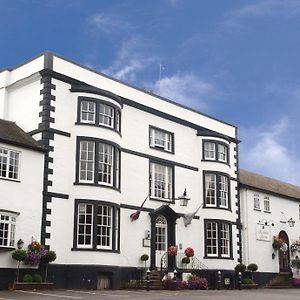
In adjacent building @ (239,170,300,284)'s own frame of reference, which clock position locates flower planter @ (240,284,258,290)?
The flower planter is roughly at 2 o'clock from the adjacent building.

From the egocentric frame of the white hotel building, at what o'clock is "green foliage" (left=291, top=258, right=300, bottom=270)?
The green foliage is roughly at 9 o'clock from the white hotel building.

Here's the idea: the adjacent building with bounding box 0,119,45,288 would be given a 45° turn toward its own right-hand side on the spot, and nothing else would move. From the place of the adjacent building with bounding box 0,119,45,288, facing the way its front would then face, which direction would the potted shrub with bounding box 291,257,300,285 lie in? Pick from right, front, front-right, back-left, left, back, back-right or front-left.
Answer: back-left

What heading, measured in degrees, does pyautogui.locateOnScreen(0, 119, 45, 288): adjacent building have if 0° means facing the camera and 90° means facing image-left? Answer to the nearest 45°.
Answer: approximately 315°

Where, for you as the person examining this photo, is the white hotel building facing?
facing the viewer and to the right of the viewer

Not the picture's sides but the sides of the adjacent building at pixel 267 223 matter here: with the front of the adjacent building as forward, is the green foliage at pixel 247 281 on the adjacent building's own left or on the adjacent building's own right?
on the adjacent building's own right

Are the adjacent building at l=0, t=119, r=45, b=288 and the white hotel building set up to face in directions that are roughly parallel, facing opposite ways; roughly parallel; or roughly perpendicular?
roughly parallel

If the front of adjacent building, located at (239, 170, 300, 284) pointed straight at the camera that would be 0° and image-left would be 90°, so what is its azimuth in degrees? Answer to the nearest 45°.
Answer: approximately 315°

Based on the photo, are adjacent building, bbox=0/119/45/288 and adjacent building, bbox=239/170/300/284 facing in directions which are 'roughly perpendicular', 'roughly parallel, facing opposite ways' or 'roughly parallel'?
roughly parallel

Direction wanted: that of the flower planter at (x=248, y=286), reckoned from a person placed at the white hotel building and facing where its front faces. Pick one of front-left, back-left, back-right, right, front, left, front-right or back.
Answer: left

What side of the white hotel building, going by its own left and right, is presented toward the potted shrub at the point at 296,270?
left

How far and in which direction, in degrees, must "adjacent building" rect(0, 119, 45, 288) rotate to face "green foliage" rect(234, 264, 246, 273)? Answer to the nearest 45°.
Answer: approximately 90° to its left

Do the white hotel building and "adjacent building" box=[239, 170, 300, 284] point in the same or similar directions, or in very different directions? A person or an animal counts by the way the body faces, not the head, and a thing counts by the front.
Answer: same or similar directions

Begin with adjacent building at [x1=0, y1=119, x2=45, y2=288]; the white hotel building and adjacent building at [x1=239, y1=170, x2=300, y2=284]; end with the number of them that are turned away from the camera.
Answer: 0

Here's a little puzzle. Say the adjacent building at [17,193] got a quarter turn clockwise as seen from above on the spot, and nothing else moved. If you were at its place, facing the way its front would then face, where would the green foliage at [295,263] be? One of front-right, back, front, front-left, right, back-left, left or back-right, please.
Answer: back
